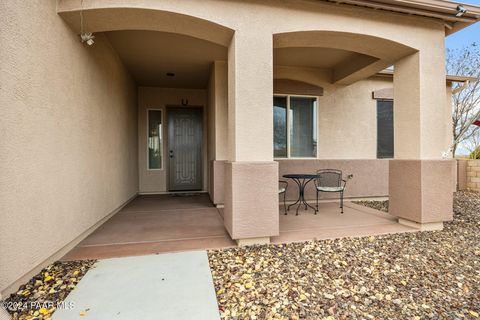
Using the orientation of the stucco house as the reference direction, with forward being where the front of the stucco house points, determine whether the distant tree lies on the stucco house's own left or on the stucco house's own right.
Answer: on the stucco house's own left

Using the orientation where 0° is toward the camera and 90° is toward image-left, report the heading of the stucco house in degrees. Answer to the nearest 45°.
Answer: approximately 0°
